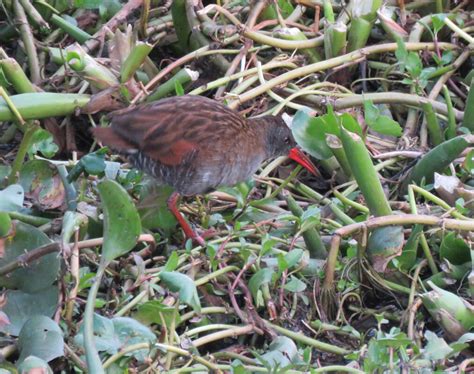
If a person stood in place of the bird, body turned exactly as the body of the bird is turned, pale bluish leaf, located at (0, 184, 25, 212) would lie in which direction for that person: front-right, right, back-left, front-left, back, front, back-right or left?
back-right

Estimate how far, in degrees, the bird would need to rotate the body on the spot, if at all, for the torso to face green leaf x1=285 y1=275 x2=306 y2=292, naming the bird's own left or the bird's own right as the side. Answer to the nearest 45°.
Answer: approximately 45° to the bird's own right

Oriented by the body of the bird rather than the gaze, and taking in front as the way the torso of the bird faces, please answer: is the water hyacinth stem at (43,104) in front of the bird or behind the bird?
behind

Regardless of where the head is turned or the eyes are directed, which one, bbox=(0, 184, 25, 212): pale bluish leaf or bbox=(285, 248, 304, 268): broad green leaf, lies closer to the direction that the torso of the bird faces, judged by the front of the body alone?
the broad green leaf

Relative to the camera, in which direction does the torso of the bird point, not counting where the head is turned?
to the viewer's right

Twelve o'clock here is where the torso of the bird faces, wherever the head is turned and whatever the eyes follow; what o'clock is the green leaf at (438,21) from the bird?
The green leaf is roughly at 11 o'clock from the bird.

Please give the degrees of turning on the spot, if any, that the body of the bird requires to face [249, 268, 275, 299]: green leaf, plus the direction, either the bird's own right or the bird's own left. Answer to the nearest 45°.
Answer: approximately 90° to the bird's own right

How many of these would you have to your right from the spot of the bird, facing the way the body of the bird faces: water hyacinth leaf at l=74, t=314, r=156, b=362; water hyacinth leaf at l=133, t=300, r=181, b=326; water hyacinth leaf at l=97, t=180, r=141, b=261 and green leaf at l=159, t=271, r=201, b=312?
4

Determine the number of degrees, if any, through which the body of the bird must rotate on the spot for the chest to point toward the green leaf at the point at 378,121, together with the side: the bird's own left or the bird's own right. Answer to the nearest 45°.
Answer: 0° — it already faces it
